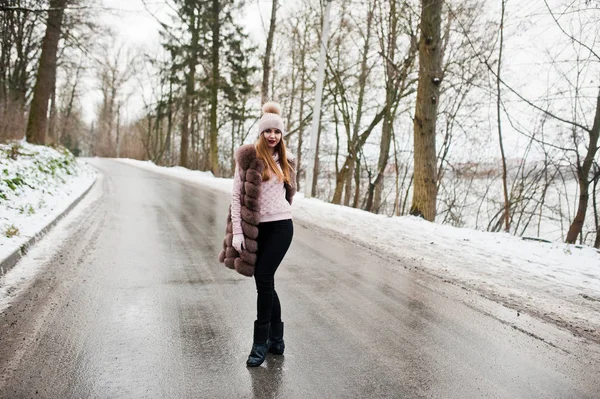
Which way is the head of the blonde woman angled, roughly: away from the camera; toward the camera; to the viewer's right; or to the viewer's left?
toward the camera

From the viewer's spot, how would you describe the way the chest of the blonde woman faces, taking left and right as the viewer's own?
facing the viewer and to the right of the viewer
